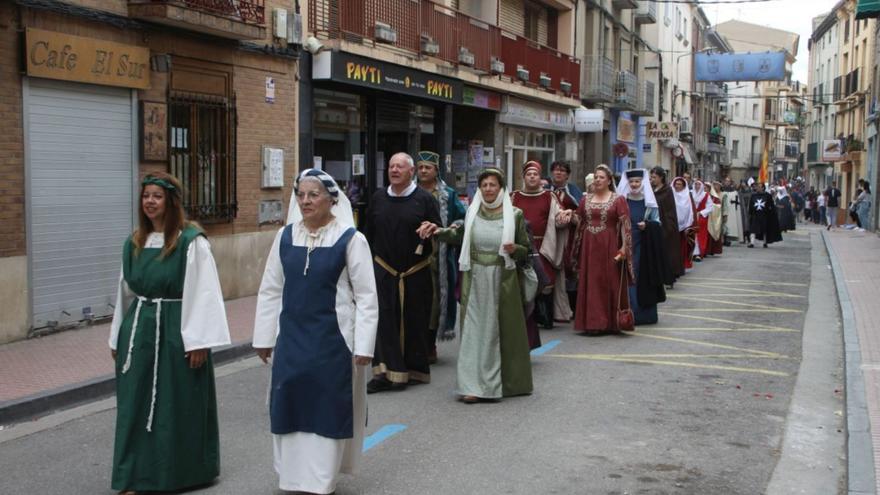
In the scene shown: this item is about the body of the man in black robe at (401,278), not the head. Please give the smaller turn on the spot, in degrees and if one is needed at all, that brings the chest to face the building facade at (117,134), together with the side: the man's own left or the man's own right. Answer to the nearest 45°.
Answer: approximately 135° to the man's own right

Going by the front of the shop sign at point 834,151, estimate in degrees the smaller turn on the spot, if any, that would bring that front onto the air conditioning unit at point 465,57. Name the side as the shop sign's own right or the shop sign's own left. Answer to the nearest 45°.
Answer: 0° — it already faces it

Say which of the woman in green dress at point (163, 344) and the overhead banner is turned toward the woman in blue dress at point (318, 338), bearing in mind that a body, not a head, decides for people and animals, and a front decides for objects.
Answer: the overhead banner

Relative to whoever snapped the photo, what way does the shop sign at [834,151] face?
facing the viewer

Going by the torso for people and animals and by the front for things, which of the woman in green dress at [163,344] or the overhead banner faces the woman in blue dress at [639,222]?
the overhead banner

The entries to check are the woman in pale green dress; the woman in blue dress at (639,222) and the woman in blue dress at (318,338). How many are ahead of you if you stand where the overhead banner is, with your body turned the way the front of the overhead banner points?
3

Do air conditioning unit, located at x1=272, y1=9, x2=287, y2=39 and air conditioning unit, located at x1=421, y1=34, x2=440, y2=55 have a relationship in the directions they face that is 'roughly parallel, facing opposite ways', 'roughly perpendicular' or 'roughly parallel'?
roughly parallel

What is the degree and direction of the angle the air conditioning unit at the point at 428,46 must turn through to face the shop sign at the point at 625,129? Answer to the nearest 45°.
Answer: approximately 90° to its left

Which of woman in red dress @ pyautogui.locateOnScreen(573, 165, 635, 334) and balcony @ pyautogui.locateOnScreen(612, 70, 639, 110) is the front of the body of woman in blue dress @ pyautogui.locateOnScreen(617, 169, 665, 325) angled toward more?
the woman in red dress

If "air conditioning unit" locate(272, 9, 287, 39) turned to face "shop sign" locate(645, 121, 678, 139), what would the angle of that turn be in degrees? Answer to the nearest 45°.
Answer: approximately 90° to its left

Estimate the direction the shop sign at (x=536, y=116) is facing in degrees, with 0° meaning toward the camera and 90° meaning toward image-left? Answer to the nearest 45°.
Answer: approximately 315°

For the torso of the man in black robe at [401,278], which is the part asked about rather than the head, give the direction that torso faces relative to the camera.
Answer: toward the camera

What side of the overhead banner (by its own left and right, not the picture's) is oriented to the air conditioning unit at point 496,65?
front

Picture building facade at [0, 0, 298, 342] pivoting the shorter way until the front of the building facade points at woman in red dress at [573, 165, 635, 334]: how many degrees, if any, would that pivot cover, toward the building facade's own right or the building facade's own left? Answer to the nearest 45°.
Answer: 0° — it already faces them

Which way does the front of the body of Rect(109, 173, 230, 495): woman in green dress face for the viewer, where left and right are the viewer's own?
facing the viewer and to the left of the viewer

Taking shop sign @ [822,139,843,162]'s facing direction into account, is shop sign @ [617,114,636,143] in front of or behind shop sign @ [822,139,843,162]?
in front

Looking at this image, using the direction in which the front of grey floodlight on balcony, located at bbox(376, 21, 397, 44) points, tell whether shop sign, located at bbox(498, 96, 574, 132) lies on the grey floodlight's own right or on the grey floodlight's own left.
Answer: on the grey floodlight's own left
